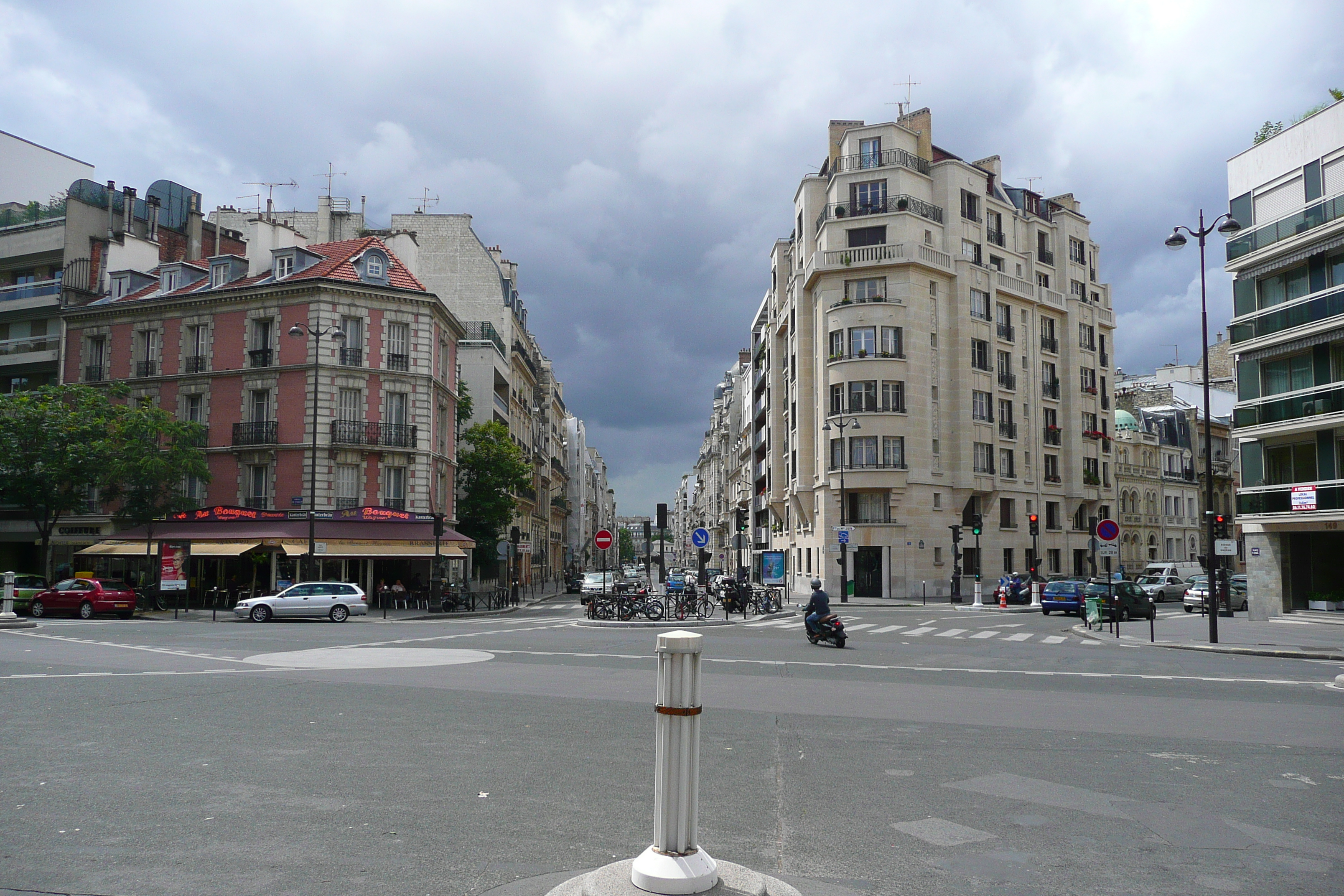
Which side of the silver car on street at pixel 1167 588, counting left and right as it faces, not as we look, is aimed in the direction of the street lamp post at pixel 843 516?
front

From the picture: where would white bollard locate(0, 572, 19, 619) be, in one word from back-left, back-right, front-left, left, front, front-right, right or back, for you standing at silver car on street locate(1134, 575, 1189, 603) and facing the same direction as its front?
front

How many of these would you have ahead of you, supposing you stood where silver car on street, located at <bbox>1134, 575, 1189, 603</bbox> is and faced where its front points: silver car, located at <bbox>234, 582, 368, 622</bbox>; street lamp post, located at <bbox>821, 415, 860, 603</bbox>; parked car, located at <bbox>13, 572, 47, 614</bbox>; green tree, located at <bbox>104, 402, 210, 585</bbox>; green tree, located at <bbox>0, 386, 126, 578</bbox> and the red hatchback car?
6

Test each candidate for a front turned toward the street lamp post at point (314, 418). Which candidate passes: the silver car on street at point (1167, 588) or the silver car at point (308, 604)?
the silver car on street

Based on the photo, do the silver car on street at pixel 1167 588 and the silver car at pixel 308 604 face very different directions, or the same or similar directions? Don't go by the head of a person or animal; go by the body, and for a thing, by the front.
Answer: same or similar directions

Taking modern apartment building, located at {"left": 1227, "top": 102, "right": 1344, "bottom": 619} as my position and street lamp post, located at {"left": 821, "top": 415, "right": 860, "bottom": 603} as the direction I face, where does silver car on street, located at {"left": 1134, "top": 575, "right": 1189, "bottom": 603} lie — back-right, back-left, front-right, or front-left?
front-right

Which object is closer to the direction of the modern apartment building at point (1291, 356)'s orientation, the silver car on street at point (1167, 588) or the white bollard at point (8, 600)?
the white bollard

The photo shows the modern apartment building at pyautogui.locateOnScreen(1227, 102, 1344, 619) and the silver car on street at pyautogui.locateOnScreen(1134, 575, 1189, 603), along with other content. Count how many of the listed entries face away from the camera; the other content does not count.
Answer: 0

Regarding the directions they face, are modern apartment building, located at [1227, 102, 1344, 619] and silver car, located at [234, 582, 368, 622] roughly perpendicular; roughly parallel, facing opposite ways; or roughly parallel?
roughly parallel

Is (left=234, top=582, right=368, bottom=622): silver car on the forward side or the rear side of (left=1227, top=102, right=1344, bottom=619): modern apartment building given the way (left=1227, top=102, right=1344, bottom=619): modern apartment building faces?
on the forward side

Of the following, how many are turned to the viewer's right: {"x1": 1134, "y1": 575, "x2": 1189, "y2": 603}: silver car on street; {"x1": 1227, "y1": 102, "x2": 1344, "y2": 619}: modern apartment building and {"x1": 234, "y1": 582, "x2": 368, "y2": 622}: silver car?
0

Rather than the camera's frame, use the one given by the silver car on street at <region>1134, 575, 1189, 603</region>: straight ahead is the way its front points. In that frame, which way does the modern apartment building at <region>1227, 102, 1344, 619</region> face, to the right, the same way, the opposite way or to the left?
the same way

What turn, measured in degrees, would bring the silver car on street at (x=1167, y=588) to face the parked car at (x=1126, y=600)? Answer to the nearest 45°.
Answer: approximately 45° to its left

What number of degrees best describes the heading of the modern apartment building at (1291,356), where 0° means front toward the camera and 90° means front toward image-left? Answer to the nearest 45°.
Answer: approximately 45°

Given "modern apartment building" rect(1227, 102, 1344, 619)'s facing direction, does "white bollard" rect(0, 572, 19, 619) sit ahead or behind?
ahead

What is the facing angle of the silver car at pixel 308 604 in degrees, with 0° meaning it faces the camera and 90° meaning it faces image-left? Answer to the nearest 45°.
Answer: approximately 90°
